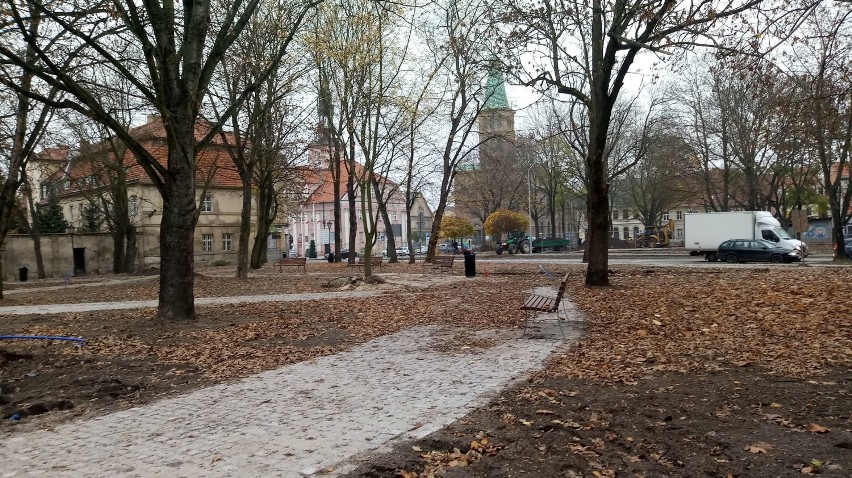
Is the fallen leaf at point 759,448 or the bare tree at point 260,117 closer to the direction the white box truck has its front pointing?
the fallen leaf

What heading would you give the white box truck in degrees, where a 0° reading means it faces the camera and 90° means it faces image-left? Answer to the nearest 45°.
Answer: approximately 270°

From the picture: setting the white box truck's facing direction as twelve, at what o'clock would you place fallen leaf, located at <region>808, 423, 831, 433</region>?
The fallen leaf is roughly at 3 o'clock from the white box truck.

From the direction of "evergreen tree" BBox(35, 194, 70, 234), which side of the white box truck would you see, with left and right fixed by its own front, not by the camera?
back

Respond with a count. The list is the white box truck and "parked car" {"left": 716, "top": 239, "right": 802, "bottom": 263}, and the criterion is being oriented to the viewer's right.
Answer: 2

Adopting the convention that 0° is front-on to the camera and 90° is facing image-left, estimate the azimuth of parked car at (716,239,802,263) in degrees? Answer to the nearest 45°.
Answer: approximately 270°

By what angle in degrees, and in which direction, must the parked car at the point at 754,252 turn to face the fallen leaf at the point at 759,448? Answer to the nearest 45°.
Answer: approximately 90° to its right

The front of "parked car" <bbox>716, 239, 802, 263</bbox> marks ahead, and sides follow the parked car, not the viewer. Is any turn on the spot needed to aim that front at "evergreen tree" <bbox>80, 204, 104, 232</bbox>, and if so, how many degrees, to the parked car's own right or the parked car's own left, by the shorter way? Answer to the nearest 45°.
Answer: approximately 180°

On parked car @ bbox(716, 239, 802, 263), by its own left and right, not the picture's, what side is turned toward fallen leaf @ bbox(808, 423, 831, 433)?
right

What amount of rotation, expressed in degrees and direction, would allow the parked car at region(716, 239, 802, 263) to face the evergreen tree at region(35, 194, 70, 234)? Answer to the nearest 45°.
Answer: approximately 180°
